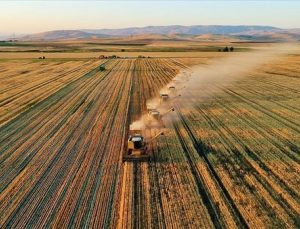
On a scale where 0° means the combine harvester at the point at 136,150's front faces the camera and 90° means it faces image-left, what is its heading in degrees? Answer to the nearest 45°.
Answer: approximately 0°
